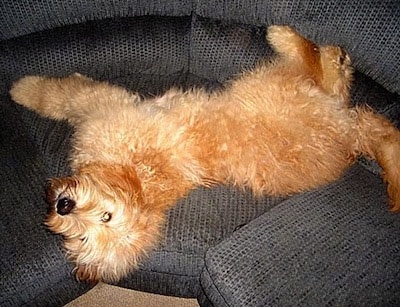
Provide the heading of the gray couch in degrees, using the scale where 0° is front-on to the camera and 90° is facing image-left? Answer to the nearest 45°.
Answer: approximately 0°
